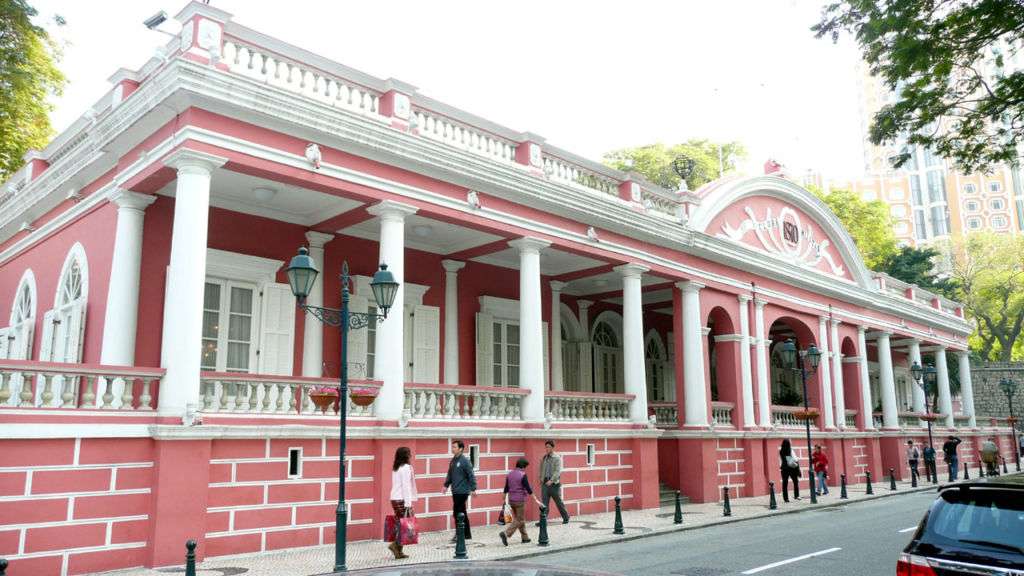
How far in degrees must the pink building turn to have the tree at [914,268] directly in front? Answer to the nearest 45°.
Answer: approximately 90° to its left

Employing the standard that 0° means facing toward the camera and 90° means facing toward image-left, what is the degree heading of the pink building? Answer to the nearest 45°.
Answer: approximately 315°

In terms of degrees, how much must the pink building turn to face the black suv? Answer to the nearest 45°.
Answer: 0° — it already faces it

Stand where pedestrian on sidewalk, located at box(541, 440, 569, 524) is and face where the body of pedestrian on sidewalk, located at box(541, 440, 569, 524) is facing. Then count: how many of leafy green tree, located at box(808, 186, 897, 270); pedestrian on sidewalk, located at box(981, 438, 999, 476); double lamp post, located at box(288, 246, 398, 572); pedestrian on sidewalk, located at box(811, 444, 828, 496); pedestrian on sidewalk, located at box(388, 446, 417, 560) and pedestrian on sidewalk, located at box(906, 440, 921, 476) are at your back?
4

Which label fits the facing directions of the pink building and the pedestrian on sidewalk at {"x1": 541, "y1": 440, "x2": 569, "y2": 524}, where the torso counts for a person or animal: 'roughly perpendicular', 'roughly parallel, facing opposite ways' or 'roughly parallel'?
roughly perpendicular

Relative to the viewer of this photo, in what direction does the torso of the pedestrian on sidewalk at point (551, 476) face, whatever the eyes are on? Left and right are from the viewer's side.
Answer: facing the viewer and to the left of the viewer

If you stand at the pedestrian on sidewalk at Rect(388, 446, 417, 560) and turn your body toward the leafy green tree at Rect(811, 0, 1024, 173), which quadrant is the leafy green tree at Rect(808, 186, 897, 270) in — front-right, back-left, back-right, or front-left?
front-left

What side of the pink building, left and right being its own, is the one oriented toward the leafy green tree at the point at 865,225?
left

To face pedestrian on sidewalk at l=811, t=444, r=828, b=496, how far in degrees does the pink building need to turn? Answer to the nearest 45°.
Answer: approximately 90° to its left

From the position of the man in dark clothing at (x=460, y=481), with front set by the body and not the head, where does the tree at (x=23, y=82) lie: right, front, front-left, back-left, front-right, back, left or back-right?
right

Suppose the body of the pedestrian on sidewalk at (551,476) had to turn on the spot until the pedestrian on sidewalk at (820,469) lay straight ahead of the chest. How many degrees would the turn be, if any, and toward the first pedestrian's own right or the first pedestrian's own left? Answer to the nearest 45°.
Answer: approximately 180°

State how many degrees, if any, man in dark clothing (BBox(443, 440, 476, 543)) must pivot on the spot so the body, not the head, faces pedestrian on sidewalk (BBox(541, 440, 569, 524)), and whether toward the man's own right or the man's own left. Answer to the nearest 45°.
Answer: approximately 180°

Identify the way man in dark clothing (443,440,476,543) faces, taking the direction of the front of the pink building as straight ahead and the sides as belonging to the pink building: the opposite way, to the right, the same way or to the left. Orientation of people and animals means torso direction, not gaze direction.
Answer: to the right

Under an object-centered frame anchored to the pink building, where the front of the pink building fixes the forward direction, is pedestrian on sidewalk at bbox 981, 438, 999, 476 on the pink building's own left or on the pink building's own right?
on the pink building's own left

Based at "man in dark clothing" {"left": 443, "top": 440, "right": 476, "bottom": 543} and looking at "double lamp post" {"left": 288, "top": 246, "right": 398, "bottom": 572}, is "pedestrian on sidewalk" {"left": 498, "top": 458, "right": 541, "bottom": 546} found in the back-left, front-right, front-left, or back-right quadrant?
back-left
